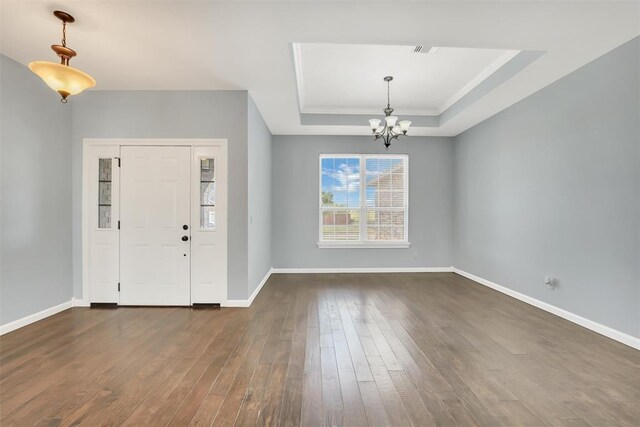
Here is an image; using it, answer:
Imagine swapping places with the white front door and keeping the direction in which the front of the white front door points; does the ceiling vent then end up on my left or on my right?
on my left

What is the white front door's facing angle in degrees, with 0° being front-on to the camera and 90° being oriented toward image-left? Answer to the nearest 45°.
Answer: approximately 0°

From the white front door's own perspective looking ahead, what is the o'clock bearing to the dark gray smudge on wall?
The dark gray smudge on wall is roughly at 10 o'clock from the white front door.

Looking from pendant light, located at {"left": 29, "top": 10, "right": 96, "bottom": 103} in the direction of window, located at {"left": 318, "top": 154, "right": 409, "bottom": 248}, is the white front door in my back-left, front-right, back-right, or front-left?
front-left

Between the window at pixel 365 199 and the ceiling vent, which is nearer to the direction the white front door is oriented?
the ceiling vent

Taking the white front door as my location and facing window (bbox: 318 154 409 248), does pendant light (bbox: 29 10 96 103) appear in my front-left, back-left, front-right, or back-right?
back-right
